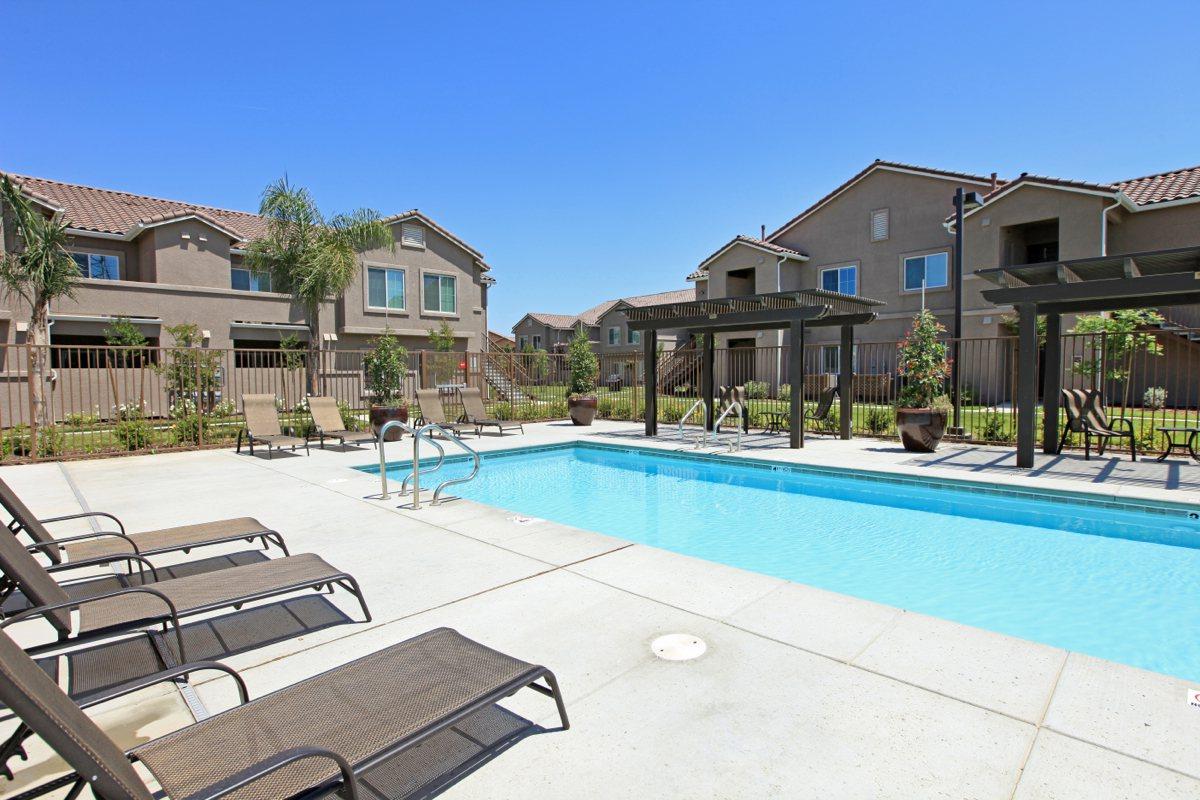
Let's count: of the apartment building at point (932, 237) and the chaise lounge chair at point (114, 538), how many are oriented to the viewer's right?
1

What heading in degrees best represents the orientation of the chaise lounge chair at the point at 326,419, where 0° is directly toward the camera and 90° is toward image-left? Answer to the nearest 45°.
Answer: approximately 315°

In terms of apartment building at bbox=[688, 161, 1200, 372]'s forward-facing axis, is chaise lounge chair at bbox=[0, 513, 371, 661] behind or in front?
in front

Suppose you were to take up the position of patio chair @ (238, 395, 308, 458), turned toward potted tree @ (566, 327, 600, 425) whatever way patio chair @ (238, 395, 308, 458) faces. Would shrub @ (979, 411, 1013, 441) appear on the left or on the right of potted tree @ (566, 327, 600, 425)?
right

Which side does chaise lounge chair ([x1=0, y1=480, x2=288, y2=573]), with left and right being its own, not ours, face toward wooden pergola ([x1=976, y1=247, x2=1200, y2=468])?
front

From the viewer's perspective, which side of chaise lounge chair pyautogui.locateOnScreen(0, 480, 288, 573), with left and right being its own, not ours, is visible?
right

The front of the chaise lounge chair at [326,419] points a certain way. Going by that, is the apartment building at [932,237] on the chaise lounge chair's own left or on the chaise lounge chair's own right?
on the chaise lounge chair's own left

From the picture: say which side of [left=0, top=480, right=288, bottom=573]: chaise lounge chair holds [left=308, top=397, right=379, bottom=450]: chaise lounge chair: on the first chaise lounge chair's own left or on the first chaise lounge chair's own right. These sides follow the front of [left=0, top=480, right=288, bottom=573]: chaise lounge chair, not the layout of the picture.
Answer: on the first chaise lounge chair's own left

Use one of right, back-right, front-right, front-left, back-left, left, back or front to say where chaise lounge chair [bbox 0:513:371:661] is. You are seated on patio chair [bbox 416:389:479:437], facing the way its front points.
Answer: front-right
